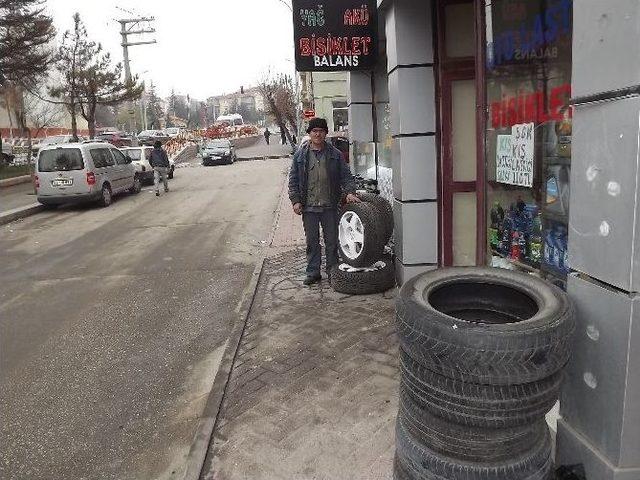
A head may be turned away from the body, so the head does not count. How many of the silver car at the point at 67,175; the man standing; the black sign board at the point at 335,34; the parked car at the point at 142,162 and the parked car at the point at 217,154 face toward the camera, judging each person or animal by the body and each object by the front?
3

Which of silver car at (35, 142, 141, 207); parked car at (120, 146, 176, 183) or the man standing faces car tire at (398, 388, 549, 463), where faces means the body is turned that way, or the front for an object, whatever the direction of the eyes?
the man standing

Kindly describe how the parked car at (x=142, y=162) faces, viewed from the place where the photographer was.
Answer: facing away from the viewer and to the right of the viewer

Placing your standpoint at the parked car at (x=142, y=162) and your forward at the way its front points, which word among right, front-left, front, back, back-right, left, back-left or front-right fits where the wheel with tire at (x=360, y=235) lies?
back-right

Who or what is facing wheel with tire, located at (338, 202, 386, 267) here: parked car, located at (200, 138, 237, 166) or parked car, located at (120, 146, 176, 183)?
parked car, located at (200, 138, 237, 166)

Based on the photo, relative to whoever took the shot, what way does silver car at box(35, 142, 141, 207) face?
facing away from the viewer and to the right of the viewer

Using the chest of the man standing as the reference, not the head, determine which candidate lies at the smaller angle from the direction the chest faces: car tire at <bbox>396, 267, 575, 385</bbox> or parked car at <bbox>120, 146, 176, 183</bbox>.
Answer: the car tire

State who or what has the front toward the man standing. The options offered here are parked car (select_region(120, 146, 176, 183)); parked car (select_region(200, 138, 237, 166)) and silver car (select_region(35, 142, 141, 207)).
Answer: parked car (select_region(200, 138, 237, 166))

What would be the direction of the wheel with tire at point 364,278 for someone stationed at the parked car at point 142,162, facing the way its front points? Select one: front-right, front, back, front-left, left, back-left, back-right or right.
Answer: back-right

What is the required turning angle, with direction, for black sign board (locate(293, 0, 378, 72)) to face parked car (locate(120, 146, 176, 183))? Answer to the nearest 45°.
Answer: approximately 135° to its right

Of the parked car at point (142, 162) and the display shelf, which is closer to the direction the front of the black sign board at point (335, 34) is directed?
the display shelf

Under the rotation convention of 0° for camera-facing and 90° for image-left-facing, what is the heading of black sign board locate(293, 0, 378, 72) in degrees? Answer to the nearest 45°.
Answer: approximately 0°

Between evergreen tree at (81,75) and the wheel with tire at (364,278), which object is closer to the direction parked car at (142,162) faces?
the evergreen tree

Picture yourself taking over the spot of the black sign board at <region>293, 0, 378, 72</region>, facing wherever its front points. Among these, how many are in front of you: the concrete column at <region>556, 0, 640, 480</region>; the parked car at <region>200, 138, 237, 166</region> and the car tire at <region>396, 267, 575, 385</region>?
2

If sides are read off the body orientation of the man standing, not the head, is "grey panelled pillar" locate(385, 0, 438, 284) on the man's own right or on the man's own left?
on the man's own left
